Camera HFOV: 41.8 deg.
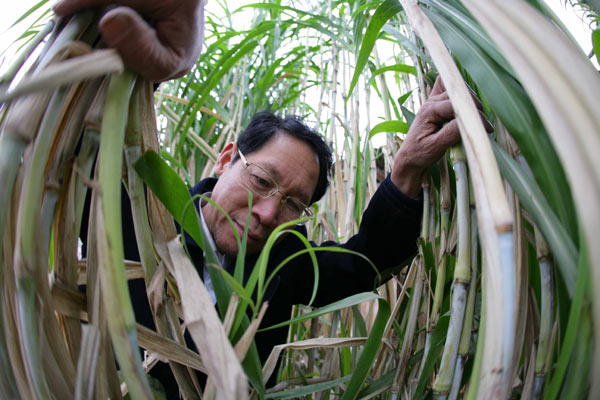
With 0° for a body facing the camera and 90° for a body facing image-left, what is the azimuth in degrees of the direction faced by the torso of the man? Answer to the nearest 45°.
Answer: approximately 0°
